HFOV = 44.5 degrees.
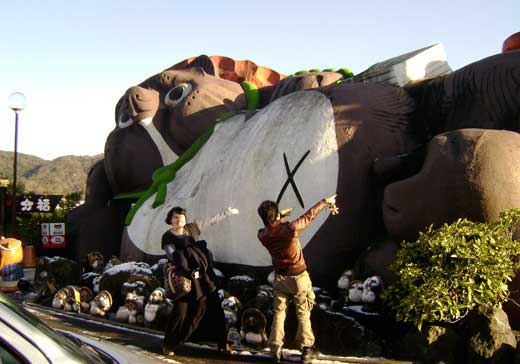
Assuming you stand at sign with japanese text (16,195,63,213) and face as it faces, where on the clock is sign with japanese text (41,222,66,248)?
sign with japanese text (41,222,66,248) is roughly at 12 o'clock from sign with japanese text (16,195,63,213).

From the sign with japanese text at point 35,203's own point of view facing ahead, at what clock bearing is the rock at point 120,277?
The rock is roughly at 12 o'clock from the sign with japanese text.

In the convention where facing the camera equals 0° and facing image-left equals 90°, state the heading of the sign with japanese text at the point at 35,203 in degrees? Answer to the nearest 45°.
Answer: approximately 0°

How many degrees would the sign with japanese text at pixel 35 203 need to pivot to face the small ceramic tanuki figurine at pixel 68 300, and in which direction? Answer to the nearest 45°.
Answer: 0° — it already faces it

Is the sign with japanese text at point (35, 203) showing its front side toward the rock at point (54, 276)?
yes
